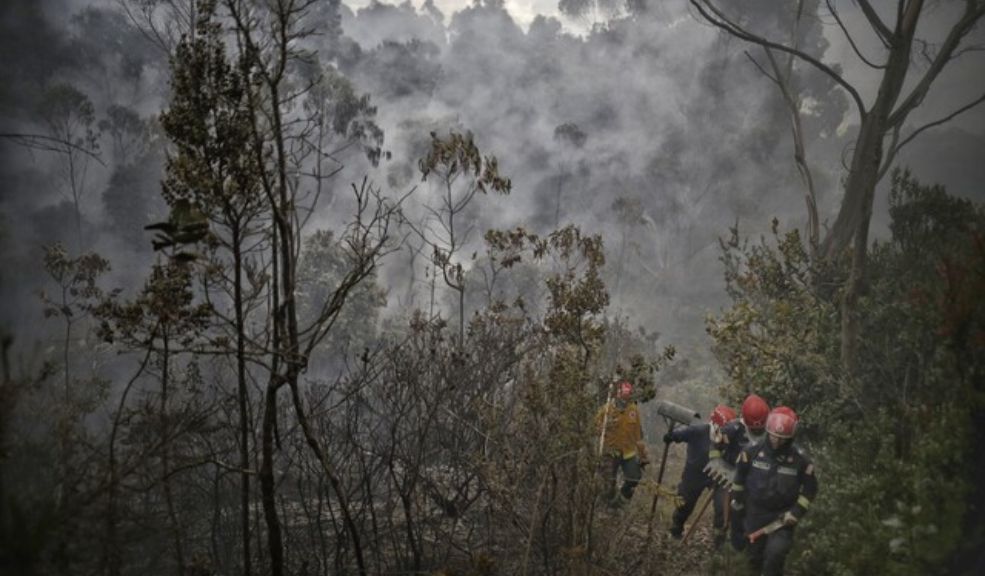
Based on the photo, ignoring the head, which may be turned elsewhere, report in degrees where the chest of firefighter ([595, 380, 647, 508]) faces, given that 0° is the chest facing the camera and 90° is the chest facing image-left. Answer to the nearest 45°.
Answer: approximately 0°

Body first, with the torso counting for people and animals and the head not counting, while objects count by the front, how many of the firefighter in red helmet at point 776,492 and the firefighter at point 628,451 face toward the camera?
2

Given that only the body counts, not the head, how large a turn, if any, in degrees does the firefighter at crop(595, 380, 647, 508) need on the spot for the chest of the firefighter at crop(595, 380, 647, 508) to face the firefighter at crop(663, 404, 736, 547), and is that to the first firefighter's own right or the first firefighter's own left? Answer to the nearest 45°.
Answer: approximately 45° to the first firefighter's own left
